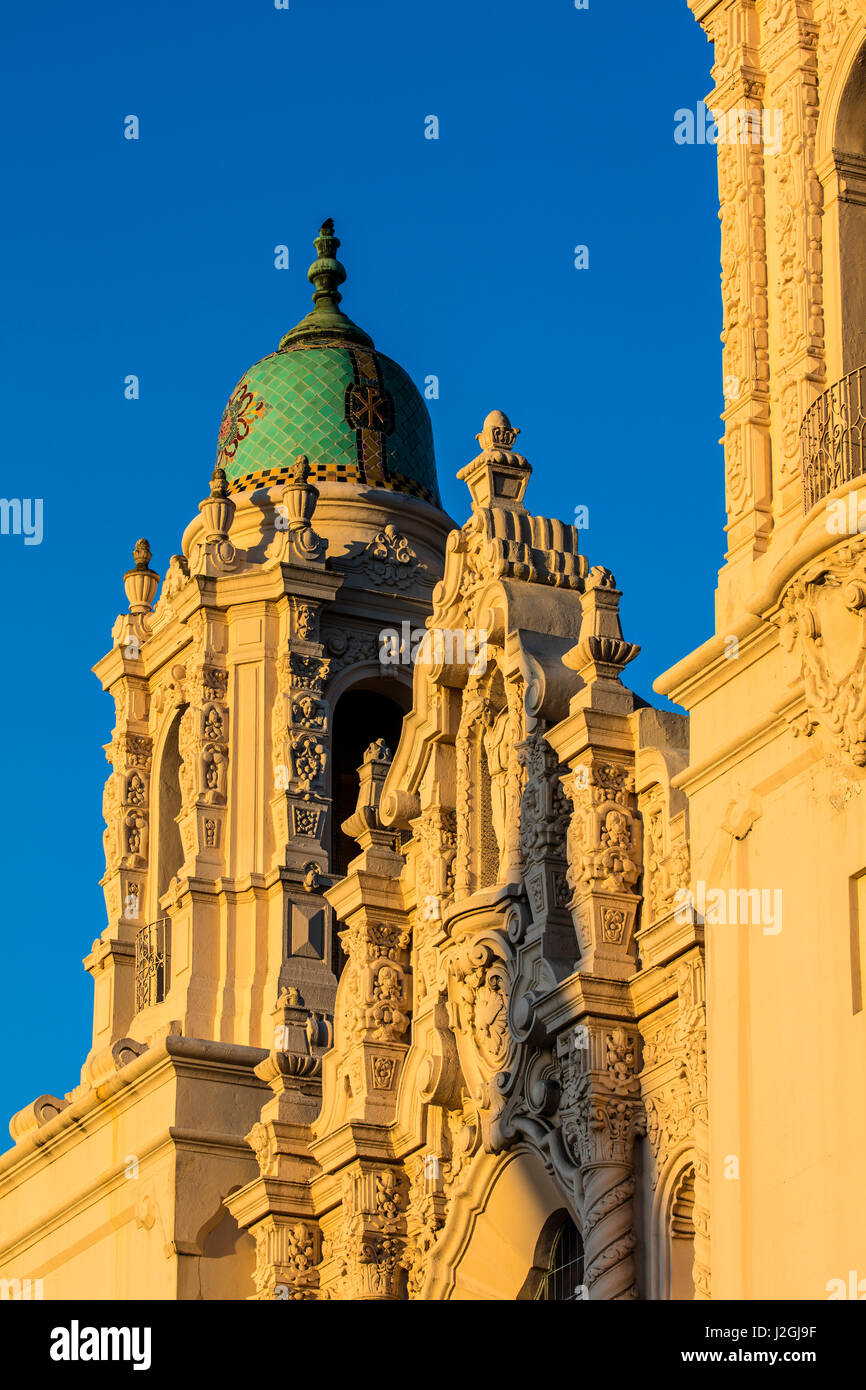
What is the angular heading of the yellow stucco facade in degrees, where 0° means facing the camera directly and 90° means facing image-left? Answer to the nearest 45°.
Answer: approximately 45°
